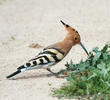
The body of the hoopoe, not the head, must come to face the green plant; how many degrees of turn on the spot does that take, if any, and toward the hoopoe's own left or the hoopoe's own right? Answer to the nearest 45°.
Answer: approximately 45° to the hoopoe's own right

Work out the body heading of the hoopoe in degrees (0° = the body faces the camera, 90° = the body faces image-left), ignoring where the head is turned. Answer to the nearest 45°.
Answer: approximately 270°
